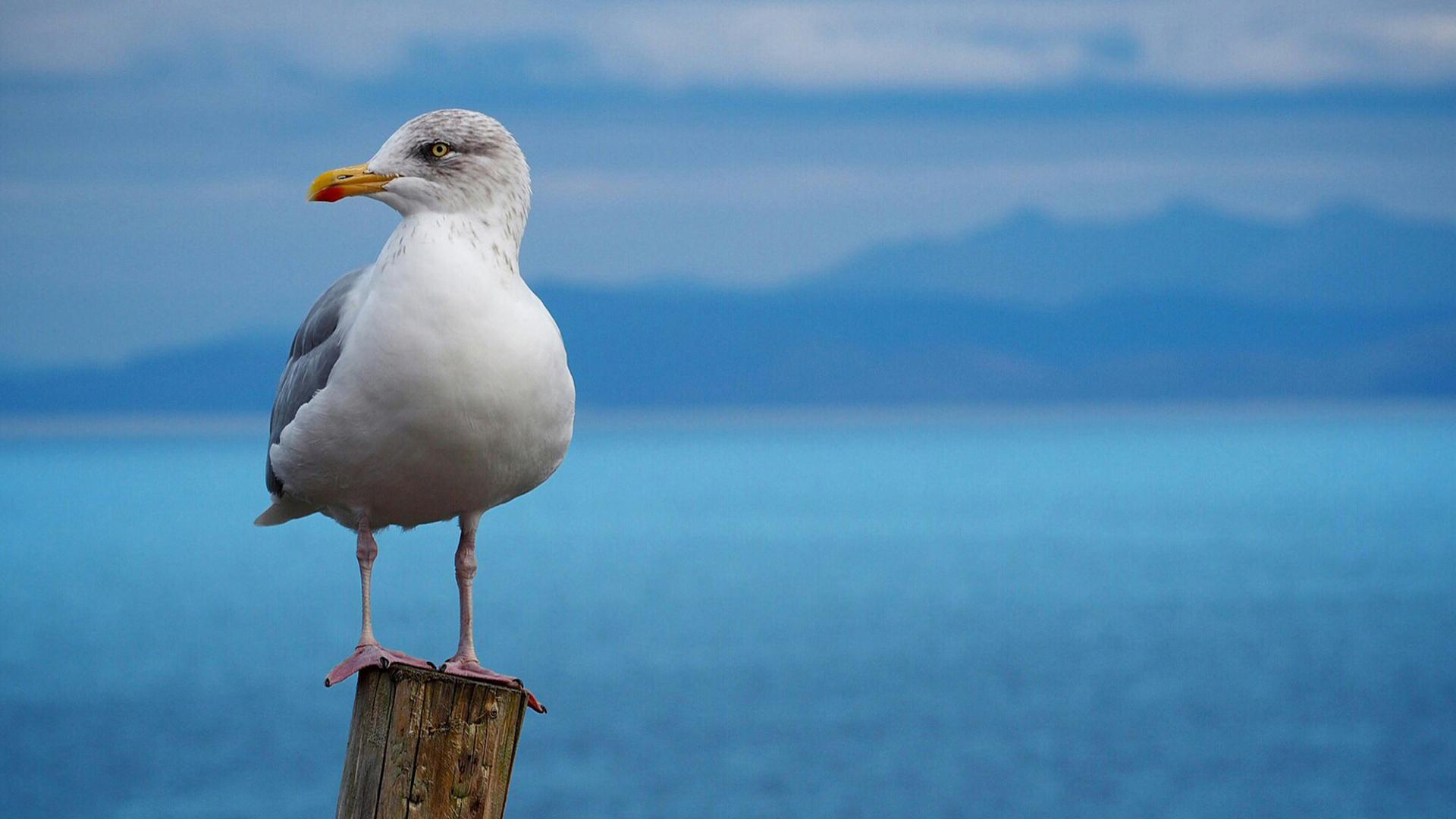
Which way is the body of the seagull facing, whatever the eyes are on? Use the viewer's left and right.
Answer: facing the viewer and to the right of the viewer
